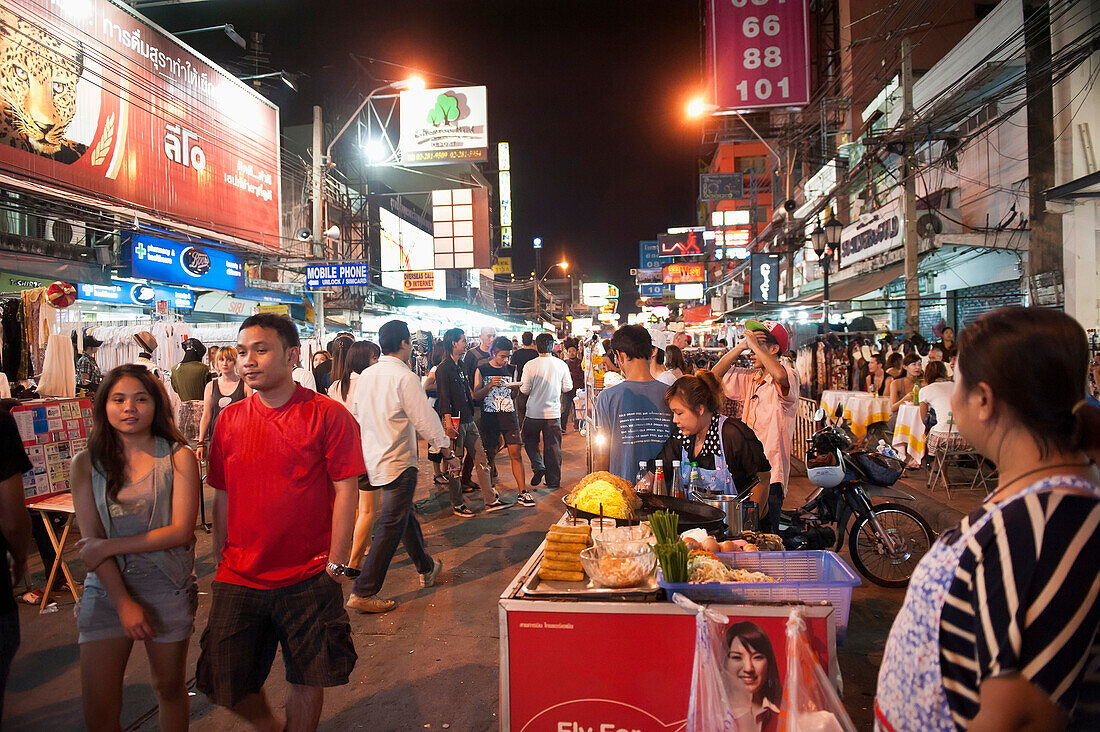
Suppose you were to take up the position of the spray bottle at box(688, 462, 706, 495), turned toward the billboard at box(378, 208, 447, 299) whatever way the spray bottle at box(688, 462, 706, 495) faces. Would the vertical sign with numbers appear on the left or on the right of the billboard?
right

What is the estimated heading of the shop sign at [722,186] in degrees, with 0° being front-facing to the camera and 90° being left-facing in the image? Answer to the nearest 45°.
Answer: approximately 0°

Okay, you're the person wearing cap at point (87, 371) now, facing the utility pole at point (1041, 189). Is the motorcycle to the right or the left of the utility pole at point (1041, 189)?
right

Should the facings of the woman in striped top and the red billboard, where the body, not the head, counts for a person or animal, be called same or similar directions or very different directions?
very different directions

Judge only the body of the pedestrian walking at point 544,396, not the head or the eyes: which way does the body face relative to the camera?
away from the camera

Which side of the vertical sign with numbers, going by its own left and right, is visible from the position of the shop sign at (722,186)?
back
